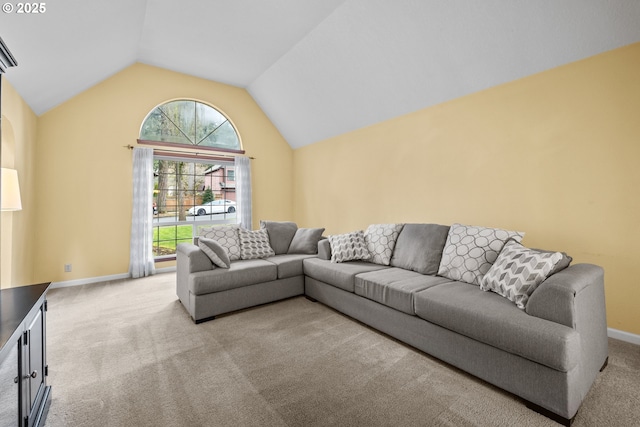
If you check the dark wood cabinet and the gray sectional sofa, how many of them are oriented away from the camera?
0

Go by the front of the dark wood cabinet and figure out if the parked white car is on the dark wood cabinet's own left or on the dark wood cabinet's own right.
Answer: on the dark wood cabinet's own left

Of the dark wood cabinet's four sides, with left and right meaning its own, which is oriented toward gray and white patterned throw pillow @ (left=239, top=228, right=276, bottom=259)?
left

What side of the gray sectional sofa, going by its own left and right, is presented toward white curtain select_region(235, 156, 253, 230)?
right

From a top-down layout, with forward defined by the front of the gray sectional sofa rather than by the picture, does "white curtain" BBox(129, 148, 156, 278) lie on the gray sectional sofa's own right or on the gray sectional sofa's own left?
on the gray sectional sofa's own right

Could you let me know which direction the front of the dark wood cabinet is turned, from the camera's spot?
facing the viewer and to the right of the viewer

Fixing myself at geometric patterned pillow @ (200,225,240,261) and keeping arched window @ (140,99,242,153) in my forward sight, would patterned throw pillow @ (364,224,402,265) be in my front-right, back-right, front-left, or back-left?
back-right

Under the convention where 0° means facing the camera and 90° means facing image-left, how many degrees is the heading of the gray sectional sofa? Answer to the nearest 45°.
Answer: approximately 45°

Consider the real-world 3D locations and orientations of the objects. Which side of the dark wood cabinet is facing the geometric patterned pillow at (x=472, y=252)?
front

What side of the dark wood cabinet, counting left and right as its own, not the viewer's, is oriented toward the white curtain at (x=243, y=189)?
left

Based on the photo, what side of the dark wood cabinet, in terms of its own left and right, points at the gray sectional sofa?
front
